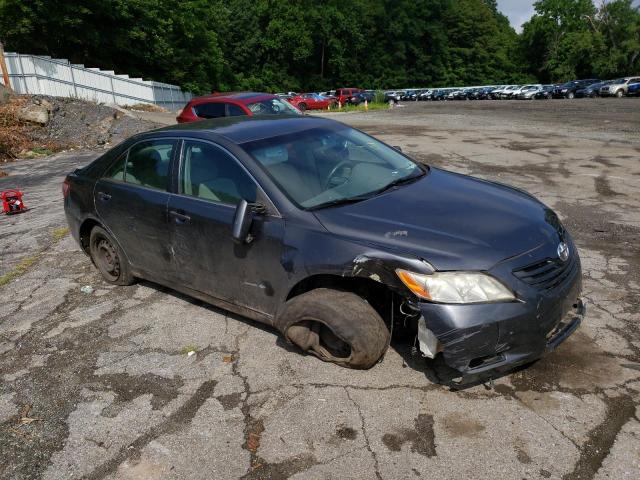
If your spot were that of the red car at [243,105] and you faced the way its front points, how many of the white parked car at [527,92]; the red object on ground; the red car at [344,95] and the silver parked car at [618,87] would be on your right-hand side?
1

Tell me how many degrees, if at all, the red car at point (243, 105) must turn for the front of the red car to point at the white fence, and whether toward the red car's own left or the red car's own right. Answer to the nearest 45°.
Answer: approximately 180°

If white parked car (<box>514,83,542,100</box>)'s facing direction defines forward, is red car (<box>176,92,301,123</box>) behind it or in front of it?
in front

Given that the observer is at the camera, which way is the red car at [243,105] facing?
facing the viewer and to the right of the viewer

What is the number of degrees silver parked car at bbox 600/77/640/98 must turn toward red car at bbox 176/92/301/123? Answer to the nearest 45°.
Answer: approximately 45° to its left

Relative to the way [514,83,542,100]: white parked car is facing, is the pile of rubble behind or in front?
in front

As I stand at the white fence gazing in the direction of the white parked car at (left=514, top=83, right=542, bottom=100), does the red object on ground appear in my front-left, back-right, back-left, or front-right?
back-right

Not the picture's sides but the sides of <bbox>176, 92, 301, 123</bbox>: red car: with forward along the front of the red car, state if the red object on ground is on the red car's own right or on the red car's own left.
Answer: on the red car's own right

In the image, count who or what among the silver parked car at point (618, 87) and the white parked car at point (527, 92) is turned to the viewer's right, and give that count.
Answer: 0

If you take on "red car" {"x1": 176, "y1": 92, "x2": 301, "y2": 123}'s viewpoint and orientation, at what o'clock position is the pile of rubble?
The pile of rubble is roughly at 6 o'clock from the red car.

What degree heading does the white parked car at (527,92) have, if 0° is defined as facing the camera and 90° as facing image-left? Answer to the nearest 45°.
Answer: approximately 45°
